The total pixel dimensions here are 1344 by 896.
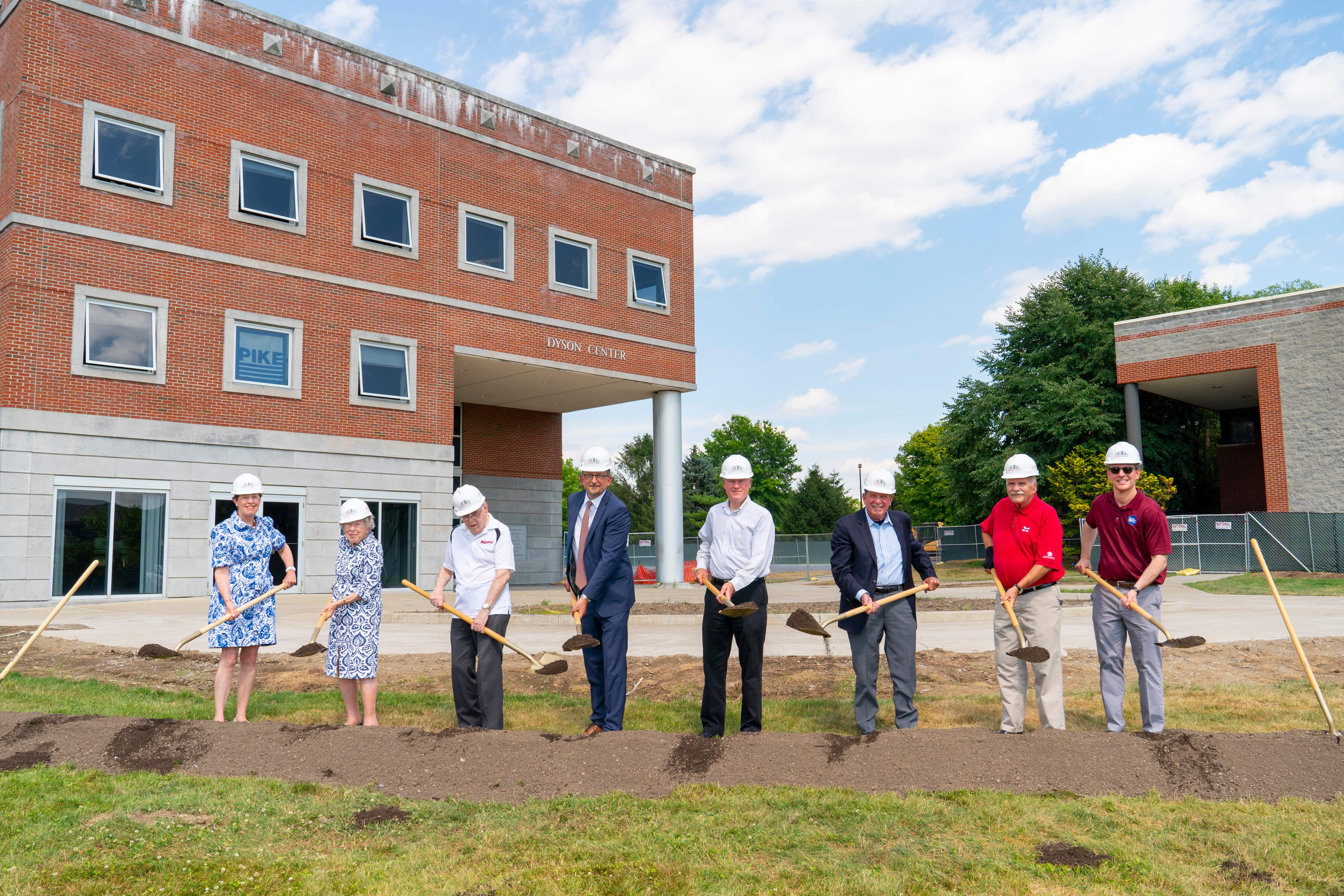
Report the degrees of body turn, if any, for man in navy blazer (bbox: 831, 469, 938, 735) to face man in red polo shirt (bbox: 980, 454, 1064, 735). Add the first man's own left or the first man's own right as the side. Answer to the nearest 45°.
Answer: approximately 90° to the first man's own left

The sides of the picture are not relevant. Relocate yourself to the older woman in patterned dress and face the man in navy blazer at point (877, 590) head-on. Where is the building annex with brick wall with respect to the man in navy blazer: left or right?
left

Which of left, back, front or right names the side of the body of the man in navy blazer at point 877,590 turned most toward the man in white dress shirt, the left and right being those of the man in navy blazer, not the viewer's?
right

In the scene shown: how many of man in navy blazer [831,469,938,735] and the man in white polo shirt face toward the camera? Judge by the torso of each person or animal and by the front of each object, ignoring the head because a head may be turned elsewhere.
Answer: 2

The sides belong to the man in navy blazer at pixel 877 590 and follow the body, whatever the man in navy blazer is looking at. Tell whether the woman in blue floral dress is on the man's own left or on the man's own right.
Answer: on the man's own right

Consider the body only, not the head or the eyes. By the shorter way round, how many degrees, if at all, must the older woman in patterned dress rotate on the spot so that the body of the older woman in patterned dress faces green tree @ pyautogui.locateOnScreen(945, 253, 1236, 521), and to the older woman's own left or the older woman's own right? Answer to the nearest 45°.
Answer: approximately 180°

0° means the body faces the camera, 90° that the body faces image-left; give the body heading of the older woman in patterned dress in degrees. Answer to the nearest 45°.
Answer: approximately 45°

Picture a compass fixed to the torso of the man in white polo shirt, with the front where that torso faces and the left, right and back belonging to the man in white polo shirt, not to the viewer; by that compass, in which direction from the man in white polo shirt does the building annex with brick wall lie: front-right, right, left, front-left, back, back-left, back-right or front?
back-left
